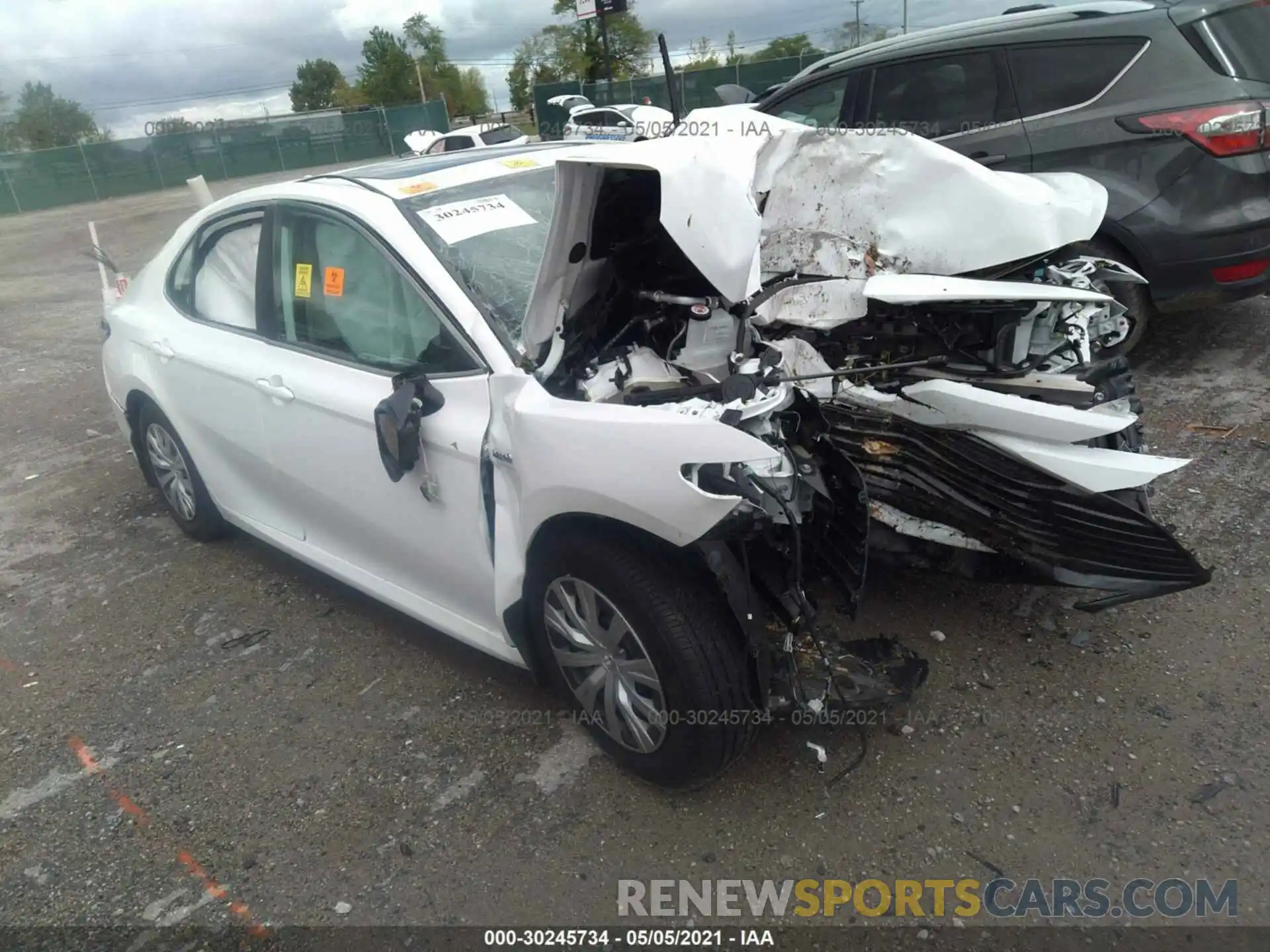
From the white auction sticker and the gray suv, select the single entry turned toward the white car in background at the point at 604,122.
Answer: the gray suv

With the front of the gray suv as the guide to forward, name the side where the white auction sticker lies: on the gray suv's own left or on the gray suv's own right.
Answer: on the gray suv's own left

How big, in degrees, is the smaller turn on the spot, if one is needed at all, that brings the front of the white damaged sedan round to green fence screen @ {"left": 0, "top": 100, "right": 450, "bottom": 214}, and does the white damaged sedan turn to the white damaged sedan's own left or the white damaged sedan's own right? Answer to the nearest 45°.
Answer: approximately 180°

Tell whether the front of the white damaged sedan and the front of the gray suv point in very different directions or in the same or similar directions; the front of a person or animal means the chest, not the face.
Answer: very different directions

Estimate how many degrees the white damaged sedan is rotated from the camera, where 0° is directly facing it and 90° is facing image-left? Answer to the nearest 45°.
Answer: approximately 315°

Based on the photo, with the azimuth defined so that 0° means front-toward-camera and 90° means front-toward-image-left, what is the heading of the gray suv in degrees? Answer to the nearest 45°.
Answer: approximately 135°

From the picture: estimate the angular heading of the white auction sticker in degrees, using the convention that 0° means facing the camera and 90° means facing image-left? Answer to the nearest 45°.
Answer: approximately 315°

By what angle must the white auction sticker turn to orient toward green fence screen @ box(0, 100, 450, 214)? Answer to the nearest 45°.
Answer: approximately 135° to its left

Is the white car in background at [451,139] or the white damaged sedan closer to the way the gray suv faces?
the white car in background

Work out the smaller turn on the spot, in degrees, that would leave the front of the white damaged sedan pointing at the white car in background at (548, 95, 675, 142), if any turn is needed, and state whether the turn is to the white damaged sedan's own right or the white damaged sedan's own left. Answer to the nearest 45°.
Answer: approximately 135° to the white damaged sedan's own left
